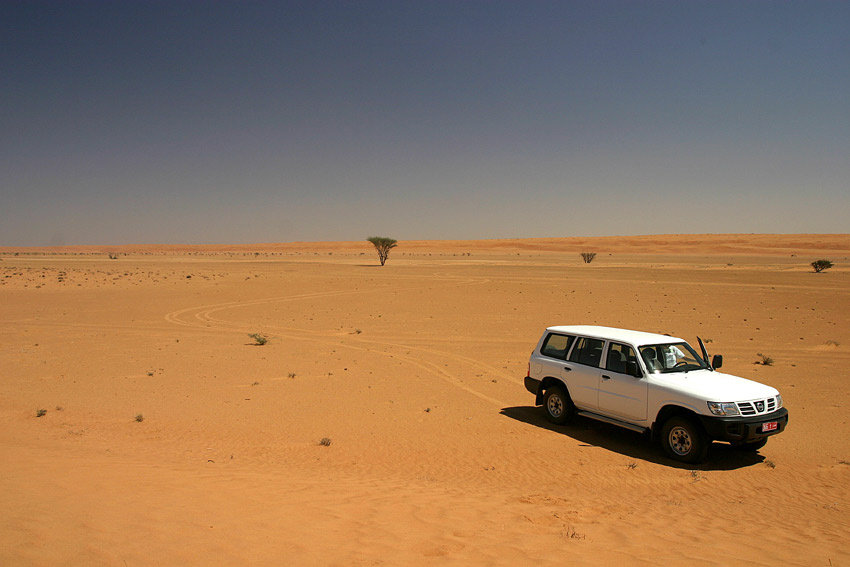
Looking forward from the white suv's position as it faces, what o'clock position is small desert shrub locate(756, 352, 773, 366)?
The small desert shrub is roughly at 8 o'clock from the white suv.

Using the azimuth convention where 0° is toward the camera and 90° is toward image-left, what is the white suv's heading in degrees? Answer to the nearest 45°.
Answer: approximately 315°
